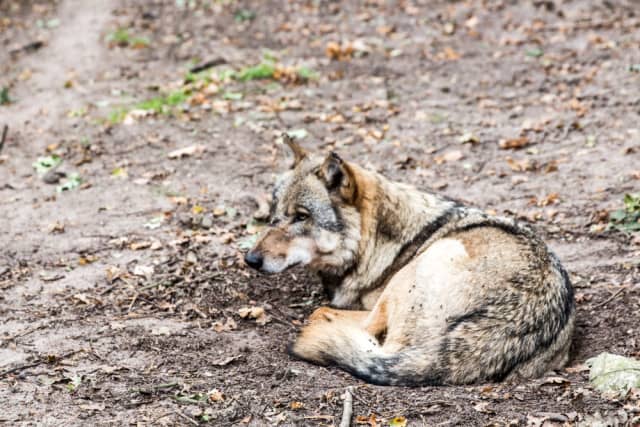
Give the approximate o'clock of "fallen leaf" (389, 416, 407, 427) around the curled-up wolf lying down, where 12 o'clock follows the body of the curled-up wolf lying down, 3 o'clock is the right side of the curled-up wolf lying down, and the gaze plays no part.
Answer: The fallen leaf is roughly at 9 o'clock from the curled-up wolf lying down.

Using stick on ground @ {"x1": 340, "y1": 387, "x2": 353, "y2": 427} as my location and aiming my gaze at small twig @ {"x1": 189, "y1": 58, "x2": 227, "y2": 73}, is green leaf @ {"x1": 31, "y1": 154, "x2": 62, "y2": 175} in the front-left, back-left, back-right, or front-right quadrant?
front-left

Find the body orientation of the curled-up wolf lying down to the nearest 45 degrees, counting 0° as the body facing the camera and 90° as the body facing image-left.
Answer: approximately 90°

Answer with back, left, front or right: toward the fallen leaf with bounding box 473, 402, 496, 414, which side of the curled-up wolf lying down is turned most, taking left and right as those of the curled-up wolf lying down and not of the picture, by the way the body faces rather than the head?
left

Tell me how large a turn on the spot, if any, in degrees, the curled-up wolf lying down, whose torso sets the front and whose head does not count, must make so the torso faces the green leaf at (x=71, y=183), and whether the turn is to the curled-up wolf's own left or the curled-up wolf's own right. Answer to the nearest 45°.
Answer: approximately 45° to the curled-up wolf's own right

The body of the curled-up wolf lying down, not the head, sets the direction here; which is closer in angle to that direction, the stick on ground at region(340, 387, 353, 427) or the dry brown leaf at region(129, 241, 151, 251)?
the dry brown leaf

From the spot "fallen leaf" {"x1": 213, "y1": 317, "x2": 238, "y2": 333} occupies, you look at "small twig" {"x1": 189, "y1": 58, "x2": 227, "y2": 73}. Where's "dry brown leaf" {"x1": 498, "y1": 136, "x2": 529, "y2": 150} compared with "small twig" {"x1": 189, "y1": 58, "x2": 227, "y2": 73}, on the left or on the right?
right

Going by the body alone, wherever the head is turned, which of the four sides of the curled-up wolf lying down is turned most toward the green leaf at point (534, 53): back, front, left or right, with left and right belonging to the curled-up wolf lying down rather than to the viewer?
right

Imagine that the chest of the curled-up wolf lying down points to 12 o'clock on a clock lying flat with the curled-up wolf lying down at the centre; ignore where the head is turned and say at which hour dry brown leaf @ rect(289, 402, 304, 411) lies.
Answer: The dry brown leaf is roughly at 10 o'clock from the curled-up wolf lying down.

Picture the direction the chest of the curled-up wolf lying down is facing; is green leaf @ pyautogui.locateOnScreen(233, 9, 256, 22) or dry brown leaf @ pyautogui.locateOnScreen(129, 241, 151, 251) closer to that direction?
the dry brown leaf

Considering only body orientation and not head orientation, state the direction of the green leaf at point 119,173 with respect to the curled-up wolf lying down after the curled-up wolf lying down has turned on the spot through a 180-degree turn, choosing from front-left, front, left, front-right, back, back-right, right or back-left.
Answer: back-left

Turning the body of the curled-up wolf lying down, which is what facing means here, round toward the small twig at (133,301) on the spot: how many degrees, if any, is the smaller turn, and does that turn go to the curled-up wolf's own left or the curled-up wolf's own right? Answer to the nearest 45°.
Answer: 0° — it already faces it

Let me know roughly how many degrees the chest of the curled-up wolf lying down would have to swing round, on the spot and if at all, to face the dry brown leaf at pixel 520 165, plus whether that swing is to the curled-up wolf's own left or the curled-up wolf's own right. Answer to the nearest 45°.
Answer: approximately 90° to the curled-up wolf's own right

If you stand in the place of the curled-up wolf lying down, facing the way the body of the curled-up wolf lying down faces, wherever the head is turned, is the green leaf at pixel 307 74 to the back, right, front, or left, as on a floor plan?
right

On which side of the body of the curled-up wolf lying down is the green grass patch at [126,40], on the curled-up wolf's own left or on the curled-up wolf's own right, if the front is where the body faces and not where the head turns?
on the curled-up wolf's own right
